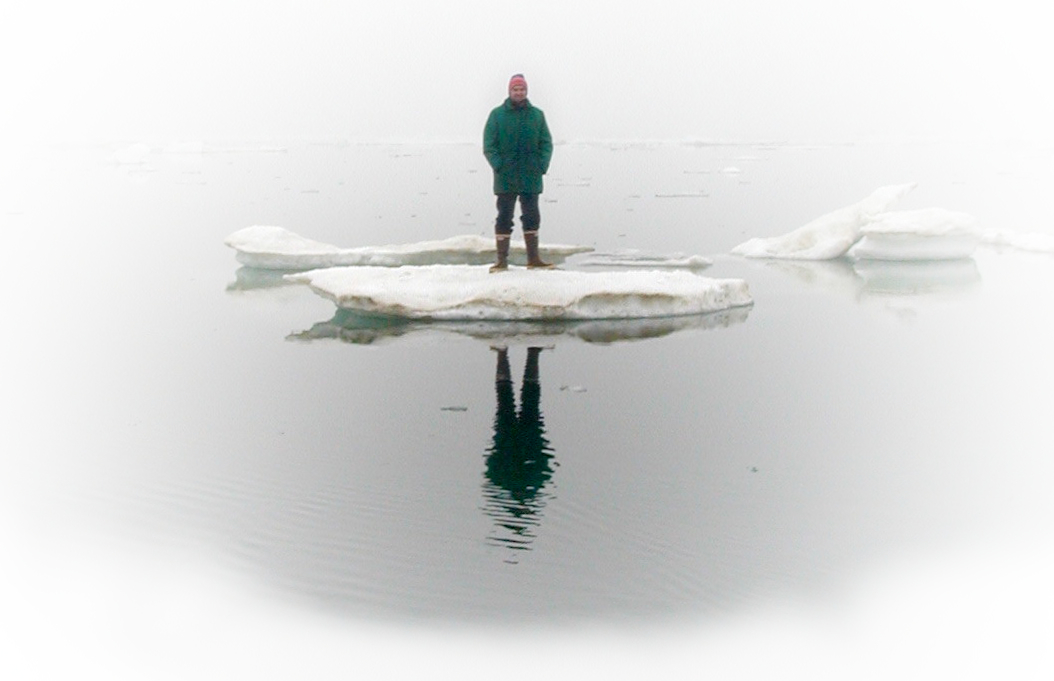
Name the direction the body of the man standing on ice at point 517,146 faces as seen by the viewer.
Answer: toward the camera

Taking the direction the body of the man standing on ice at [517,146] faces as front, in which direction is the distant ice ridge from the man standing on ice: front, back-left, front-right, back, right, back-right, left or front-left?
back-left

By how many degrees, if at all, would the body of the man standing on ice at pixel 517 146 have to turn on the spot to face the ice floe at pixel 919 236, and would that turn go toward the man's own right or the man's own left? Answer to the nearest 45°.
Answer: approximately 135° to the man's own left

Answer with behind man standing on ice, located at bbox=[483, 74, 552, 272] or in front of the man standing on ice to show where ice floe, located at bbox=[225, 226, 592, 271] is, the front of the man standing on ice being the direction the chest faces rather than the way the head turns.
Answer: behind
